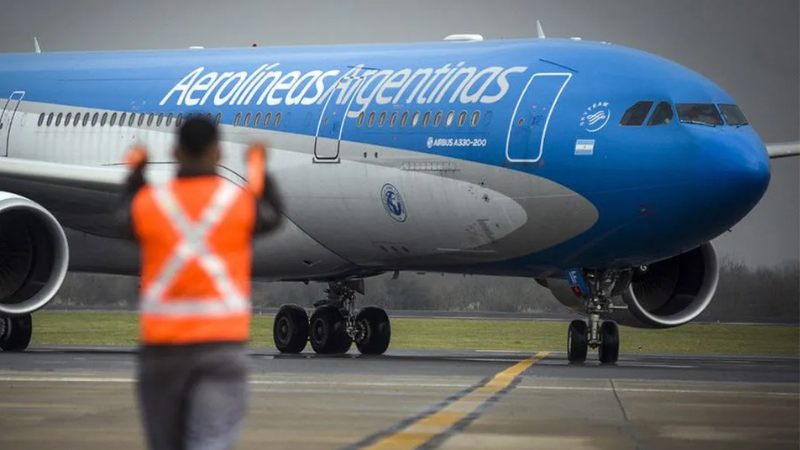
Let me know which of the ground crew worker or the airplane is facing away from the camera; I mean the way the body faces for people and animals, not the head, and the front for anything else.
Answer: the ground crew worker

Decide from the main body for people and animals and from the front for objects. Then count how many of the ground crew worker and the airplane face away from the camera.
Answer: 1

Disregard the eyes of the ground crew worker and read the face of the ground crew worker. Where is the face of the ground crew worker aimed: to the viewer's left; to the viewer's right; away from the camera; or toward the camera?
away from the camera

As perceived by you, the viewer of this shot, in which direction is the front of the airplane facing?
facing the viewer and to the right of the viewer

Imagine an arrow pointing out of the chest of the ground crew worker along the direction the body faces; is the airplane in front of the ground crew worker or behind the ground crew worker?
in front

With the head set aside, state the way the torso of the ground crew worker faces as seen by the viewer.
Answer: away from the camera

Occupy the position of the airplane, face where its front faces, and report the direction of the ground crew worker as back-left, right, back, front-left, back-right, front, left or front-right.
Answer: front-right
